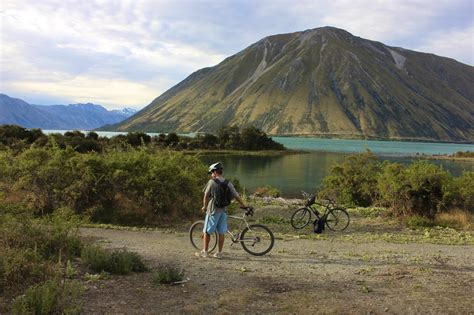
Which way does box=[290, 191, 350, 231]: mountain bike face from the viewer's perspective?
to the viewer's left

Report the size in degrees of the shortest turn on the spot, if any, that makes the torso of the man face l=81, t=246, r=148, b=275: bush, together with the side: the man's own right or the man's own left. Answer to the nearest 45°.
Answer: approximately 90° to the man's own left

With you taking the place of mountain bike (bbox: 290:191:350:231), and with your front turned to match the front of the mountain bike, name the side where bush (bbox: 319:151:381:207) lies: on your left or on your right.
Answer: on your right

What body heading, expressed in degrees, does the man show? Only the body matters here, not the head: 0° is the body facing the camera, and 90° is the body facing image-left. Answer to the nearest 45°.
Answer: approximately 135°

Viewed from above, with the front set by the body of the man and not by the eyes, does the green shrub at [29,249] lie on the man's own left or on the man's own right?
on the man's own left

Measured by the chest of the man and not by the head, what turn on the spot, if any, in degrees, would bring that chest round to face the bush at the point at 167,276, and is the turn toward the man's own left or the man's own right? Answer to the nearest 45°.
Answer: approximately 135° to the man's own left

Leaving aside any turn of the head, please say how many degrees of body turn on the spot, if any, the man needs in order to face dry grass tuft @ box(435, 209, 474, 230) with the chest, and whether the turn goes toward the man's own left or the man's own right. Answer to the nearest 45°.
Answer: approximately 90° to the man's own right

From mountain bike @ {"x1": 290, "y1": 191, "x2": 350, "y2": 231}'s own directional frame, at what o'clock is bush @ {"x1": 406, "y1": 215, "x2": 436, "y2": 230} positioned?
The bush is roughly at 5 o'clock from the mountain bike.

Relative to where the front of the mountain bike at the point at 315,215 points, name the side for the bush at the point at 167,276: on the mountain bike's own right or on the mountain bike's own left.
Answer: on the mountain bike's own left

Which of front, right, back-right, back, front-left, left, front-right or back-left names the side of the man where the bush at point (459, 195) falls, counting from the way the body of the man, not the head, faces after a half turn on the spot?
left

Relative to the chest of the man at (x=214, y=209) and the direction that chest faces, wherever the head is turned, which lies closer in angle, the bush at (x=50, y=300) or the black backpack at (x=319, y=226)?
the black backpack

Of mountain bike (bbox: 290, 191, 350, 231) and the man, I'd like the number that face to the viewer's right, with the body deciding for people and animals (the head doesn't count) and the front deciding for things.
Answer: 0
